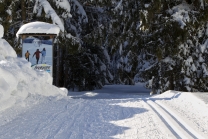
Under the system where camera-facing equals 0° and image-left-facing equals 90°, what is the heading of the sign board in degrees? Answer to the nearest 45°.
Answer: approximately 0°
